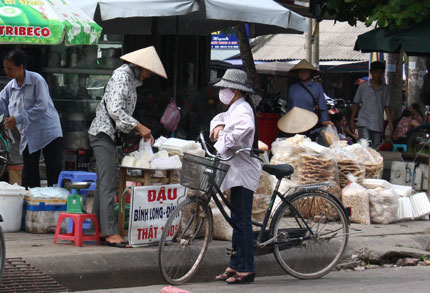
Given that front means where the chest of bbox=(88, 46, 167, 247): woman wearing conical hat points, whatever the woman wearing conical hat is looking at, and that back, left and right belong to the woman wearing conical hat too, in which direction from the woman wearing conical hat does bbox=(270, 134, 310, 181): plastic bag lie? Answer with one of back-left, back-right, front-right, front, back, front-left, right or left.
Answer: front-left

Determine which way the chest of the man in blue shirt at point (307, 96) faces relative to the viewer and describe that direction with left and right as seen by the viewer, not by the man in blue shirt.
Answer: facing the viewer

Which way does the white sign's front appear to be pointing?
toward the camera

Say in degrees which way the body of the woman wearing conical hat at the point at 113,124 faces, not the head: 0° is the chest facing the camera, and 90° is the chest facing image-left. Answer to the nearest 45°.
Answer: approximately 270°

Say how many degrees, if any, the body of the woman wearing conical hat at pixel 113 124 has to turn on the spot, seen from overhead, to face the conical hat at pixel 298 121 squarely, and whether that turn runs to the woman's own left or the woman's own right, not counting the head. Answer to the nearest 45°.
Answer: approximately 45° to the woman's own left

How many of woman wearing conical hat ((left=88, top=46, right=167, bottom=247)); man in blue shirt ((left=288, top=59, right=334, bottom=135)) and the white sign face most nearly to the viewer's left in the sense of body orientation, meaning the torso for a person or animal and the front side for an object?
0

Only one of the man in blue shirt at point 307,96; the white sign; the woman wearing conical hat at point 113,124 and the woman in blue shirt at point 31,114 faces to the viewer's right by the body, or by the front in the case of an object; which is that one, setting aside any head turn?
the woman wearing conical hat

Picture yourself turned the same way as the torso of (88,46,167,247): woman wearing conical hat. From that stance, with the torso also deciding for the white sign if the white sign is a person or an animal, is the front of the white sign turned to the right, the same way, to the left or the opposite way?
to the right

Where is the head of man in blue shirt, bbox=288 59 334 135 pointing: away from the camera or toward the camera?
toward the camera

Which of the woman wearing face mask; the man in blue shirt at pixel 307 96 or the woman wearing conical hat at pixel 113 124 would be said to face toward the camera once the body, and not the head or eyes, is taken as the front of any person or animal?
the man in blue shirt
